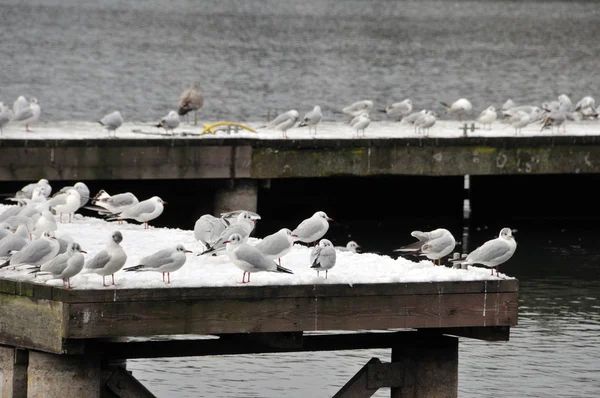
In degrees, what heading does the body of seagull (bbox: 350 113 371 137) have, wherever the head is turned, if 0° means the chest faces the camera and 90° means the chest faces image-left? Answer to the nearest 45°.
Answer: approximately 315°

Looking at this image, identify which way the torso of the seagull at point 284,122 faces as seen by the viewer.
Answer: to the viewer's right

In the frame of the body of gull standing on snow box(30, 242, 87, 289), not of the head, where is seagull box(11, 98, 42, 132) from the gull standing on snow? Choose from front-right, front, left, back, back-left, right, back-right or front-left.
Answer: left

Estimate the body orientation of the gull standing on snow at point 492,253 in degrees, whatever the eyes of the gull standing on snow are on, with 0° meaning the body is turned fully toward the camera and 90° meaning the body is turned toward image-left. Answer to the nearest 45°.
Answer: approximately 270°

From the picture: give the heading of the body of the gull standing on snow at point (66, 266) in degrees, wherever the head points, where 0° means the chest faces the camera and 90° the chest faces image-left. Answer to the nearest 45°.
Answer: approximately 270°

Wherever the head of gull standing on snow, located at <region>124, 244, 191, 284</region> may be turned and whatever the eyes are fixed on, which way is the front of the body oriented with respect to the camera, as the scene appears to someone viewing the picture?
to the viewer's right

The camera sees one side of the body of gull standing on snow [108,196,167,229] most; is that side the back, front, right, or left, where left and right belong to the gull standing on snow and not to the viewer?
right

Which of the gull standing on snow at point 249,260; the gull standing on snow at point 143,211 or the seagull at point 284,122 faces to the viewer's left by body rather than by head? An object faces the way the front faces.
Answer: the gull standing on snow at point 249,260

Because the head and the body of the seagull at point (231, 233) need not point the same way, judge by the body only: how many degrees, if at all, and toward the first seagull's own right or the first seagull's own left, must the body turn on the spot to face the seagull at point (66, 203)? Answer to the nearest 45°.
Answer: approximately 135° to the first seagull's own left

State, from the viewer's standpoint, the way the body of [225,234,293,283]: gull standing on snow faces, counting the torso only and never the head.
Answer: to the viewer's left

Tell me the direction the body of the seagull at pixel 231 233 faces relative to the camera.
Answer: to the viewer's right

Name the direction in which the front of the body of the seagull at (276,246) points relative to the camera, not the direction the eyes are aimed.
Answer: to the viewer's right
